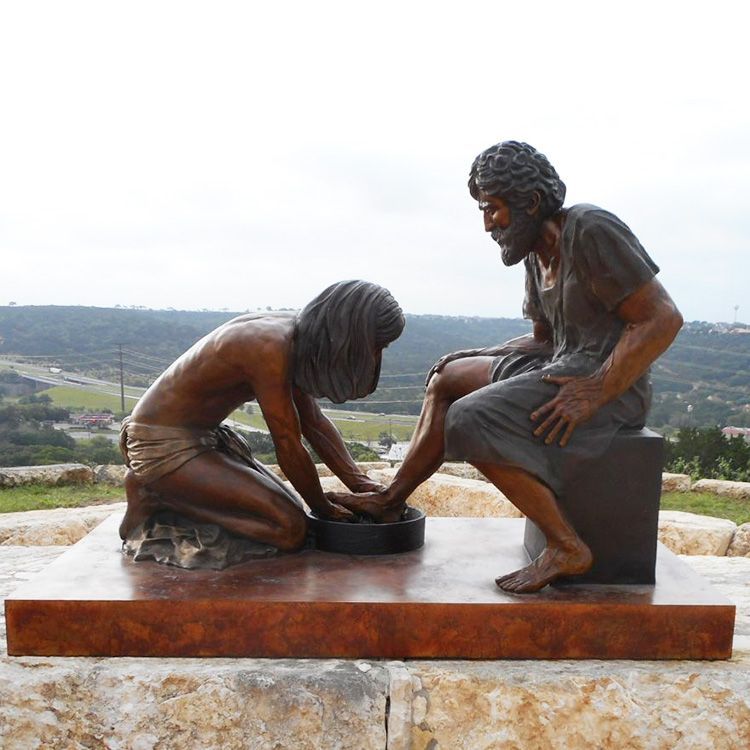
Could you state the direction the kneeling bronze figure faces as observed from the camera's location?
facing to the right of the viewer

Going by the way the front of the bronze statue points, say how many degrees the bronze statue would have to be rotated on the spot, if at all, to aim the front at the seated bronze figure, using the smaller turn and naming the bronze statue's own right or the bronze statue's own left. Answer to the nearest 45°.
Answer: approximately 45° to the bronze statue's own right

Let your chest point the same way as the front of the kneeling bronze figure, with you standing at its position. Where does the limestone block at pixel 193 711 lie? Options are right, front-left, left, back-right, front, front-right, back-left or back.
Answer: right

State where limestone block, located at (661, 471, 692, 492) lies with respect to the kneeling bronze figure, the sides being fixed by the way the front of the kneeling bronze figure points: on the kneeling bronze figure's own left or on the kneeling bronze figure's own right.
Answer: on the kneeling bronze figure's own left

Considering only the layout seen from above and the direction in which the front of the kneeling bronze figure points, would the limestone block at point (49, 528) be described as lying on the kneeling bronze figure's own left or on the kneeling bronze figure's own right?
on the kneeling bronze figure's own left

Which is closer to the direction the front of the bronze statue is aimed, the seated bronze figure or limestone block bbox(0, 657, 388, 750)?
the seated bronze figure

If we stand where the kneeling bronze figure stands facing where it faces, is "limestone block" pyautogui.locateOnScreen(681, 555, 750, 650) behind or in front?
in front
